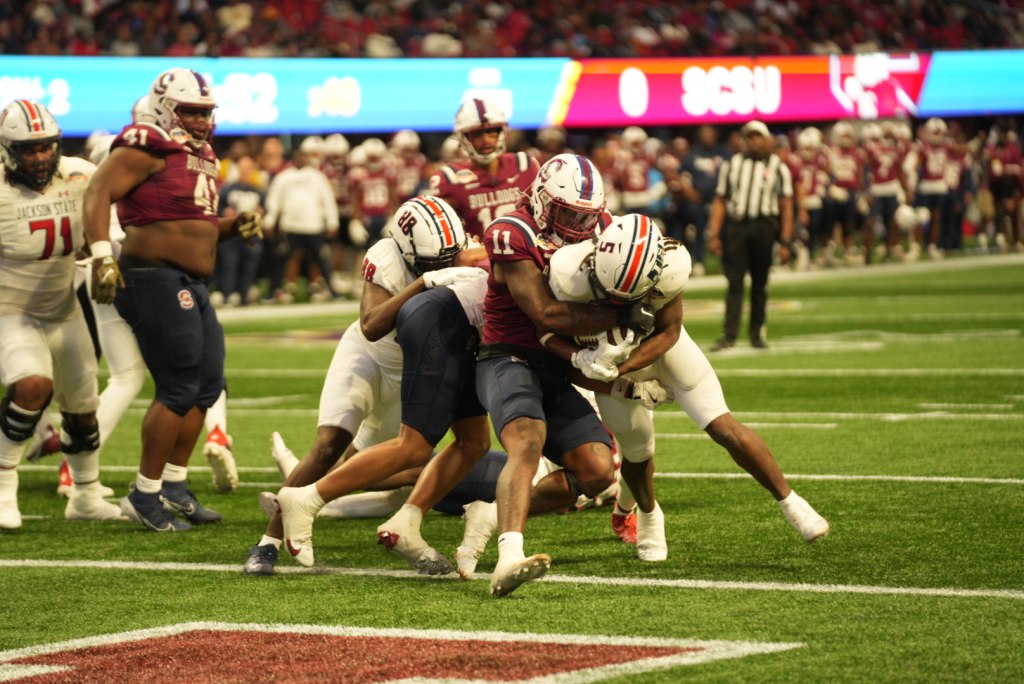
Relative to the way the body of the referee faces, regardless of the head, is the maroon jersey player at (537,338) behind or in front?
in front

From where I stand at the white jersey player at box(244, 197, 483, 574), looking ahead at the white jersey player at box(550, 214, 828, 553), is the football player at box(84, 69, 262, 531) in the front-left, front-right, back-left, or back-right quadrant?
back-left

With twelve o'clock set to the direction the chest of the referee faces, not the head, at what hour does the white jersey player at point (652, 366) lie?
The white jersey player is roughly at 12 o'clock from the referee.

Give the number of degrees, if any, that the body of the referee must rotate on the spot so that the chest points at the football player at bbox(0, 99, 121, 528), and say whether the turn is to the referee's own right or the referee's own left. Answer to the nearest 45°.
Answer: approximately 45° to the referee's own right

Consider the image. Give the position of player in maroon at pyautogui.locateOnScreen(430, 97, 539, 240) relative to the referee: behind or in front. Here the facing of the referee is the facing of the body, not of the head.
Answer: in front

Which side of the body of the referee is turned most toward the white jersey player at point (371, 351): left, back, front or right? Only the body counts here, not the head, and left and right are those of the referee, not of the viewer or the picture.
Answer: front

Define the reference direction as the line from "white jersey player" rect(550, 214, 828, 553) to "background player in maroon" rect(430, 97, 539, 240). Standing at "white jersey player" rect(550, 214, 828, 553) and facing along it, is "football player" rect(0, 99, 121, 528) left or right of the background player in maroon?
left

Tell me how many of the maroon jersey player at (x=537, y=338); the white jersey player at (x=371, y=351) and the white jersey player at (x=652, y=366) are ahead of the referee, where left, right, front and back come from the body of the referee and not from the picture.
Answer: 3

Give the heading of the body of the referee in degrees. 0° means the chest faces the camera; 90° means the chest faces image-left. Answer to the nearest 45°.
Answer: approximately 0°

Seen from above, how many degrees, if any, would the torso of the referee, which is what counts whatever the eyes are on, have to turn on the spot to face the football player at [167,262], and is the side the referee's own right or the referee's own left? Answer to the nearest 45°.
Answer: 0° — they already face them
